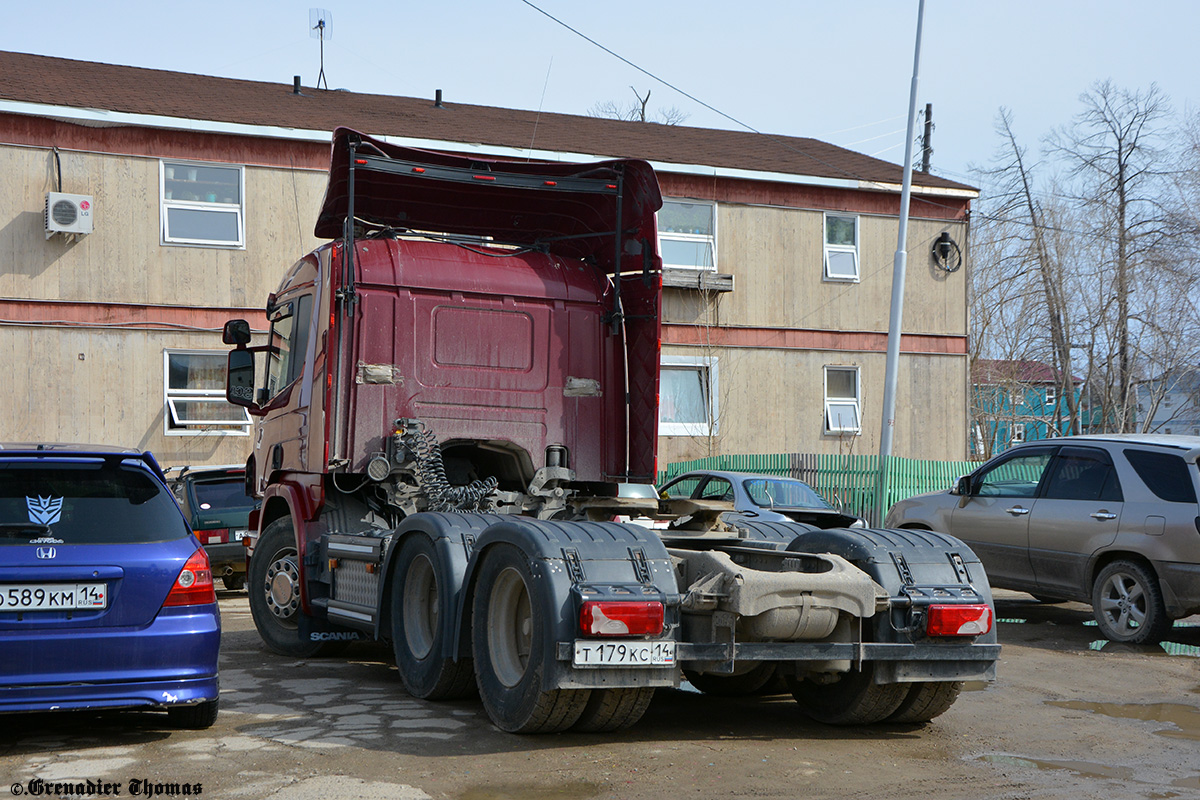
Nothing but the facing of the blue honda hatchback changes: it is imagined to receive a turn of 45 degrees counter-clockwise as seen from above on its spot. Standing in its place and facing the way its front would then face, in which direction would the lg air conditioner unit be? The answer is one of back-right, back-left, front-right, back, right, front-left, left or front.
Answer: front-right

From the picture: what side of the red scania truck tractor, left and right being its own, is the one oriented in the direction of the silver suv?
right

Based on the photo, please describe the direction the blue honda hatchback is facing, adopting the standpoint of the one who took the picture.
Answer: facing away from the viewer

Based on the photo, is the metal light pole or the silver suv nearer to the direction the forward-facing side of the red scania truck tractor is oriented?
the metal light pole

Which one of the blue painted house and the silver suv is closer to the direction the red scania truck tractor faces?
the blue painted house

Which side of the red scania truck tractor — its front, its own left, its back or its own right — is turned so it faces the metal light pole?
right

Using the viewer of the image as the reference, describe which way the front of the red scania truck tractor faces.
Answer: facing away from the viewer and to the left of the viewer

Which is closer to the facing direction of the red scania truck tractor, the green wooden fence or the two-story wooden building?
the two-story wooden building

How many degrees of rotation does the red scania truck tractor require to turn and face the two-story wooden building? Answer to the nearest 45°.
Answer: approximately 45° to its right

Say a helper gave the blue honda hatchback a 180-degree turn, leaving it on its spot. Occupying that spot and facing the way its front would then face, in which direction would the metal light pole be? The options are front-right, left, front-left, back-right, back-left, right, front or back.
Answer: back-left
